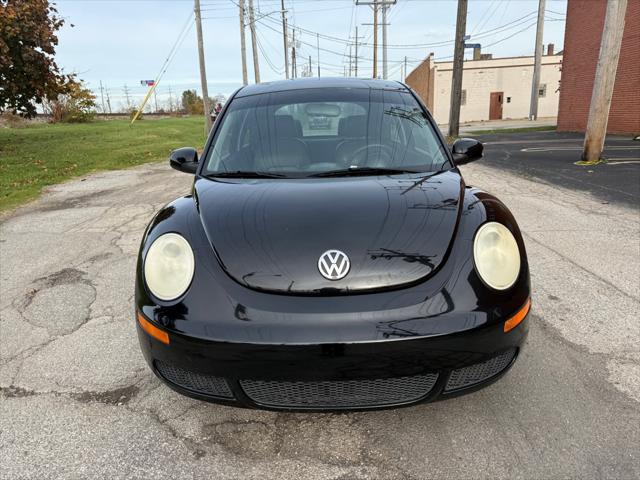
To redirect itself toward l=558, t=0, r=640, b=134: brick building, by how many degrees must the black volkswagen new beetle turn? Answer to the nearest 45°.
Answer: approximately 135° to its left

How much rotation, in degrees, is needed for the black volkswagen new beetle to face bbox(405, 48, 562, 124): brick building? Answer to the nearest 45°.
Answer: approximately 180°

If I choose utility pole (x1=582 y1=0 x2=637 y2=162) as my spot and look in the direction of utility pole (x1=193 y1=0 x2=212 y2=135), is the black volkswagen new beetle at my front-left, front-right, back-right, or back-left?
back-left

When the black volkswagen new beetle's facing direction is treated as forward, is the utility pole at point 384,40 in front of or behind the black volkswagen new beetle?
behind

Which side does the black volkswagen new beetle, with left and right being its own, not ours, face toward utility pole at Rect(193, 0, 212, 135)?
back

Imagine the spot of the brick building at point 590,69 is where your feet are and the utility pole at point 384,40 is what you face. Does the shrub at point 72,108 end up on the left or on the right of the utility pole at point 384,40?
left

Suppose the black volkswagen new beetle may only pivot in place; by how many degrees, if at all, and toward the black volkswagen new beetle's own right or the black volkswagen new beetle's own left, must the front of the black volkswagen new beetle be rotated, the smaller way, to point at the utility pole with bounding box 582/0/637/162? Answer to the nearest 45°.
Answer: approximately 135° to the black volkswagen new beetle's own left

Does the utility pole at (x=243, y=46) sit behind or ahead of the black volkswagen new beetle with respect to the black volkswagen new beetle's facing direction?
behind

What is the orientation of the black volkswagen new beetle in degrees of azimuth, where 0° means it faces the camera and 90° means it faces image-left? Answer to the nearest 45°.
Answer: approximately 0°

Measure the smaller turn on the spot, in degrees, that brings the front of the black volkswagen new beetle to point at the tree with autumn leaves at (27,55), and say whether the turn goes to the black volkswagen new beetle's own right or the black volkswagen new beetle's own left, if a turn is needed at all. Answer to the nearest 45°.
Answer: approximately 135° to the black volkswagen new beetle's own right
